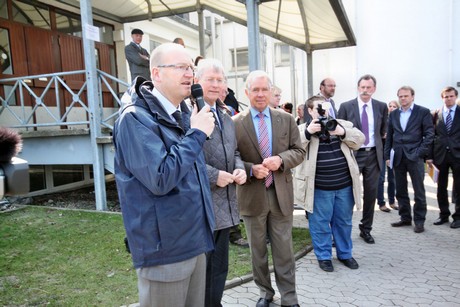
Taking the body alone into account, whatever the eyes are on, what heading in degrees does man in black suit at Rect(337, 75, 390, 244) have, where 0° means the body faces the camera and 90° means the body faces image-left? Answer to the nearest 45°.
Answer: approximately 0°

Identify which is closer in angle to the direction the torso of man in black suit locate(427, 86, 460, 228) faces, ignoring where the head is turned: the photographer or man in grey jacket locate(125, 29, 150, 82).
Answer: the photographer

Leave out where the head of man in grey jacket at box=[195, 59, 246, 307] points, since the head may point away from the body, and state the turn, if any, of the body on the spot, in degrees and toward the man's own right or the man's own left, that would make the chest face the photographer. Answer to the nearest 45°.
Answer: approximately 90° to the man's own left

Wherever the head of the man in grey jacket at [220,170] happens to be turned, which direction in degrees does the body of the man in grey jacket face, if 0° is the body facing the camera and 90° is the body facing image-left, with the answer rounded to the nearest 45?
approximately 315°

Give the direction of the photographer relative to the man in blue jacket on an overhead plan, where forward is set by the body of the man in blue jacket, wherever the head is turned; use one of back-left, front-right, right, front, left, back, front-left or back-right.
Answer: left

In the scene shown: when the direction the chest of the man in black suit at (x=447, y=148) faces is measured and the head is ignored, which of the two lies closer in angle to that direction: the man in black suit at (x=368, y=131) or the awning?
the man in black suit

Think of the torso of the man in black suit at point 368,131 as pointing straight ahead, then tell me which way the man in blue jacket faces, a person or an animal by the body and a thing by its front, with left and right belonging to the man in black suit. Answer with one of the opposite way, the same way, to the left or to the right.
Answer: to the left

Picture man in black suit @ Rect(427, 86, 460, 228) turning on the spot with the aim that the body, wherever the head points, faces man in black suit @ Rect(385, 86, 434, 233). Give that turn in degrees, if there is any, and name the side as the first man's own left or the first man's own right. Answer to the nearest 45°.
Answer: approximately 45° to the first man's own right
